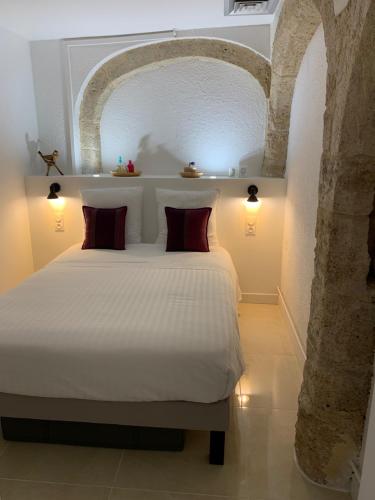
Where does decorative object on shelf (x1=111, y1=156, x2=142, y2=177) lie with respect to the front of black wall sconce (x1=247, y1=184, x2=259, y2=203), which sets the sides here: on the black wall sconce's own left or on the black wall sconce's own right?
on the black wall sconce's own right

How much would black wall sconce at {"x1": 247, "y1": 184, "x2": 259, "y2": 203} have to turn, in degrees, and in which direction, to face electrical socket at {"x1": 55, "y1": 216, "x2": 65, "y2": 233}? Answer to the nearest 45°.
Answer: approximately 90° to its right

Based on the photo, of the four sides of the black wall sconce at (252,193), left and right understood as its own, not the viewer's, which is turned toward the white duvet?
front

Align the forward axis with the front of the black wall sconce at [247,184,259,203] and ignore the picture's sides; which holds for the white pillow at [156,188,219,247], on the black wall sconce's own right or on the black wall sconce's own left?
on the black wall sconce's own right

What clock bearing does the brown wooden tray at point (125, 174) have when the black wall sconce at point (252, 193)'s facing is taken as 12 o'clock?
The brown wooden tray is roughly at 3 o'clock from the black wall sconce.

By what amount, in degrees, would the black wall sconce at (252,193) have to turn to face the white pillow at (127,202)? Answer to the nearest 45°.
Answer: approximately 90° to its right

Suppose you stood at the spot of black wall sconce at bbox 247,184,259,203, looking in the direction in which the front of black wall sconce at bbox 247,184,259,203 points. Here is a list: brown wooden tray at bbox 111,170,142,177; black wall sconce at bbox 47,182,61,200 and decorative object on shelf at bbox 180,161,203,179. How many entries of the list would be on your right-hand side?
3

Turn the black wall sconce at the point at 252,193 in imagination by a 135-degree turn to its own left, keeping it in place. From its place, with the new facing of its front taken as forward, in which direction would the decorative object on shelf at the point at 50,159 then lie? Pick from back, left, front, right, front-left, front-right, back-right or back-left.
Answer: back-left

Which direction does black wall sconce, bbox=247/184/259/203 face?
toward the camera

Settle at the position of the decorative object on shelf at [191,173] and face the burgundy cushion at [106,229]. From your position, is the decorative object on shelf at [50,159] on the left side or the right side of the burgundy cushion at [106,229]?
right

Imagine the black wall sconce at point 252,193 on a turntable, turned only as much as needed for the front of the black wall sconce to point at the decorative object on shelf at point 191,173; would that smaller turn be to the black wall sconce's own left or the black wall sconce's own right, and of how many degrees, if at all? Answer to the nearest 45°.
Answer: approximately 90° to the black wall sconce's own right

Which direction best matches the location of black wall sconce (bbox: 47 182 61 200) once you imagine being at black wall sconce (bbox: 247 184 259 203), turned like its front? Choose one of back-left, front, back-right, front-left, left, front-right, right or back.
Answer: right
